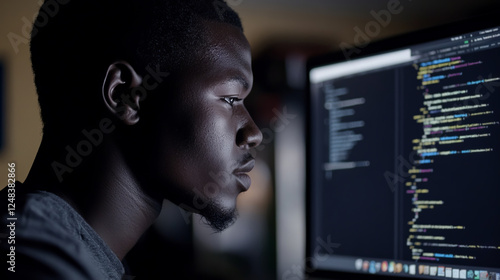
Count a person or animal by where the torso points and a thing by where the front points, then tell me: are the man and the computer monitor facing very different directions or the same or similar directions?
very different directions

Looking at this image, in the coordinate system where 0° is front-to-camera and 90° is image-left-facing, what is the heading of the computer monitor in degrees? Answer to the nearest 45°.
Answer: approximately 45°

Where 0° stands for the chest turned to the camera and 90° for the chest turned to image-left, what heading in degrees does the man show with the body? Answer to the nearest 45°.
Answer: approximately 270°

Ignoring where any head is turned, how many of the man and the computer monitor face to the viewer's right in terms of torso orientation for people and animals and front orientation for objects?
1

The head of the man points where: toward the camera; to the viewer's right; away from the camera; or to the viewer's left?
to the viewer's right

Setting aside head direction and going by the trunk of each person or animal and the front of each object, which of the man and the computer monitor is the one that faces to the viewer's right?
the man
